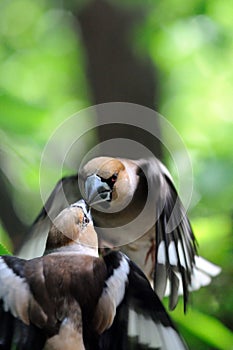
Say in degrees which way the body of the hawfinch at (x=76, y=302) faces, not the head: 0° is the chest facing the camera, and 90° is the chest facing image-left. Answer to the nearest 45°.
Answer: approximately 180°

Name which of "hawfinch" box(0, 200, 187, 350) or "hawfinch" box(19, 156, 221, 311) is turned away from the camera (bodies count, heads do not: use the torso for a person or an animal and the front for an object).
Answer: "hawfinch" box(0, 200, 187, 350)

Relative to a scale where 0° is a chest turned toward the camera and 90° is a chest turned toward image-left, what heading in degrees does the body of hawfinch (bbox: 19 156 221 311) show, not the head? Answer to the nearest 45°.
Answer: approximately 45°
